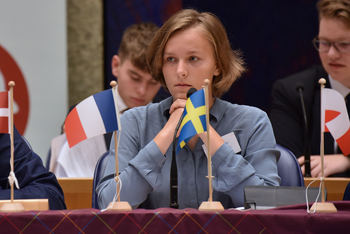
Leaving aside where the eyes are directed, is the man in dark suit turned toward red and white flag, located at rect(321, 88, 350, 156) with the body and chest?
yes

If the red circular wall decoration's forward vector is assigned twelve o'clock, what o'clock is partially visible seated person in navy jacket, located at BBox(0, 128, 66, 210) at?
The partially visible seated person in navy jacket is roughly at 12 o'clock from the red circular wall decoration.

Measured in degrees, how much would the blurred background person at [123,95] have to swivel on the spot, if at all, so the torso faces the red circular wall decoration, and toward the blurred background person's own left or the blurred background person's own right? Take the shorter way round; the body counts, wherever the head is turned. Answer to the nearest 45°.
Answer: approximately 180°

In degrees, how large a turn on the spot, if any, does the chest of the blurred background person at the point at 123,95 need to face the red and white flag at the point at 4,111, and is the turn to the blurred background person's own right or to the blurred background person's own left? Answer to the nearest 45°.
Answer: approximately 45° to the blurred background person's own right

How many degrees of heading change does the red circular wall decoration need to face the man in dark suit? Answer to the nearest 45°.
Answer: approximately 45° to its left

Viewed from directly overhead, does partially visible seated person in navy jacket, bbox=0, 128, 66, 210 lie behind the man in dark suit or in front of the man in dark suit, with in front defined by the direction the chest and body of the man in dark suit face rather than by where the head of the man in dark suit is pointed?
in front

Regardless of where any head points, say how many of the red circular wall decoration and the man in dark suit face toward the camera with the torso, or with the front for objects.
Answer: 2

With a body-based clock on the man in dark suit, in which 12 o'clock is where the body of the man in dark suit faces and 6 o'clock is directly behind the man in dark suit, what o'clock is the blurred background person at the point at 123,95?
The blurred background person is roughly at 3 o'clock from the man in dark suit.

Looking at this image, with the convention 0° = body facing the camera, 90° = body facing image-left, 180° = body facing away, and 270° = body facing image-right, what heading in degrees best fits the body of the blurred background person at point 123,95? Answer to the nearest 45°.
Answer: approximately 315°

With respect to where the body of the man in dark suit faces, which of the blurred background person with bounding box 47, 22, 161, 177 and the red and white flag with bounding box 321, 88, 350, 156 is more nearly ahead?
the red and white flag

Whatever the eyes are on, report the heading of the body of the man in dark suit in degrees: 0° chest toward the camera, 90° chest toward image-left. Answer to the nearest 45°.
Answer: approximately 0°

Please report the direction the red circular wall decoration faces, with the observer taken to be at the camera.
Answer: facing the viewer
